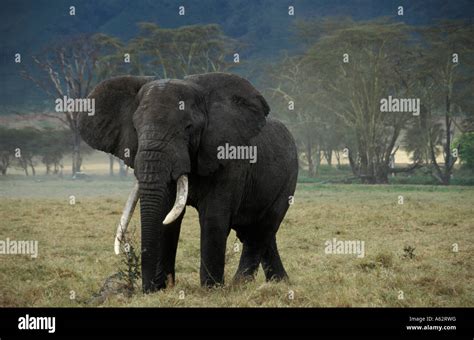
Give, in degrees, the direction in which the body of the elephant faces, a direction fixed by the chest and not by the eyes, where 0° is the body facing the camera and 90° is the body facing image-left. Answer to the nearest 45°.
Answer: approximately 45°

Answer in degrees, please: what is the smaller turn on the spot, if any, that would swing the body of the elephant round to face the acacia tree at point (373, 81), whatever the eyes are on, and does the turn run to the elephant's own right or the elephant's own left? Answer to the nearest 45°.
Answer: approximately 135° to the elephant's own right

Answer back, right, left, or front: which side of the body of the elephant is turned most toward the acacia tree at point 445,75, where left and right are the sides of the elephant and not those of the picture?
back
